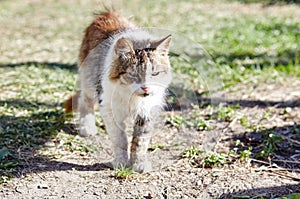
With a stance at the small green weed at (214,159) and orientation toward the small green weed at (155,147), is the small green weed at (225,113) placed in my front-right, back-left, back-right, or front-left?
front-right

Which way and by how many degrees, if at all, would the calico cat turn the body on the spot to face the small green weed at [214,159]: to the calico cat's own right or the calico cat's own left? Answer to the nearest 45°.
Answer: approximately 45° to the calico cat's own left

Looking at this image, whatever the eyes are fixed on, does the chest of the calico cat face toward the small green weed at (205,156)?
no

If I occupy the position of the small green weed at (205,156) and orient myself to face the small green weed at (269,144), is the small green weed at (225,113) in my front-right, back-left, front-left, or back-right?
front-left

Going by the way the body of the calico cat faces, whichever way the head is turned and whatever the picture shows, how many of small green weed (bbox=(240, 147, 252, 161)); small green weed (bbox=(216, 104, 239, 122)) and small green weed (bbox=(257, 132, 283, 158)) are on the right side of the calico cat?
0

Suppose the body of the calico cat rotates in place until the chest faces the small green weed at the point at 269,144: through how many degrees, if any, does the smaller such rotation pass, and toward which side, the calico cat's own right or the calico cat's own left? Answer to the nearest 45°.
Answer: approximately 45° to the calico cat's own left

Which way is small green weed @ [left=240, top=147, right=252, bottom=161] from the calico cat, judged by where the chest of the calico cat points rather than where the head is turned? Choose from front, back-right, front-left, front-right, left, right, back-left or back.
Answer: front-left

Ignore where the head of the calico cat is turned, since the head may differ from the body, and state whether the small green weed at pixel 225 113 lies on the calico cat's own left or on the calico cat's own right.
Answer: on the calico cat's own left

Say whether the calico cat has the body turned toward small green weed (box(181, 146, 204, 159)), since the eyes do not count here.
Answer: no

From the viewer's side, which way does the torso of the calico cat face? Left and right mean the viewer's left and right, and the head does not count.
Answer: facing the viewer and to the right of the viewer

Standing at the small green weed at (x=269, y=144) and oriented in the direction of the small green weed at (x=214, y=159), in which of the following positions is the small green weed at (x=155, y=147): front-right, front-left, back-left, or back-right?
front-right
